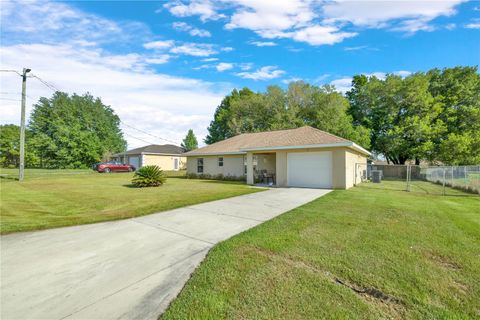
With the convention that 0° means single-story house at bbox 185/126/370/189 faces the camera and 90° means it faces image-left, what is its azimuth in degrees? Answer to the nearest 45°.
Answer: approximately 45°

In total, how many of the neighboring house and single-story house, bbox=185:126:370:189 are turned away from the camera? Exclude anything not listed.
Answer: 0

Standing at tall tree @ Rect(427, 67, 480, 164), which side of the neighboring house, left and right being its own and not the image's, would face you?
left

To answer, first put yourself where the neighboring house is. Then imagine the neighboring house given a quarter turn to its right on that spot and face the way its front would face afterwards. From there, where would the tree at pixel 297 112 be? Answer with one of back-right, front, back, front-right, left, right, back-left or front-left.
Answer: back

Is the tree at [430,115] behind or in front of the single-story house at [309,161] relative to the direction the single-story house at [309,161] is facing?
behind
